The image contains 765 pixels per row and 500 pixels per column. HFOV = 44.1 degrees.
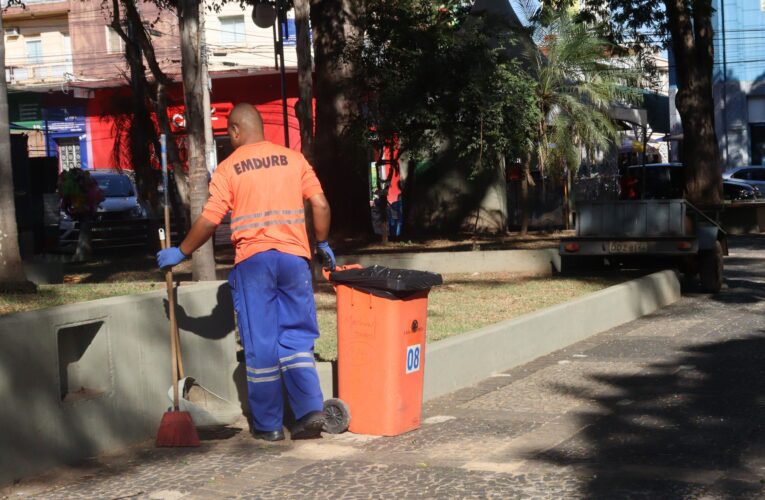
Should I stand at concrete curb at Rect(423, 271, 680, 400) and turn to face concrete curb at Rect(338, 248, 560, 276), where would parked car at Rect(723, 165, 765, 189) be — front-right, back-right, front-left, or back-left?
front-right

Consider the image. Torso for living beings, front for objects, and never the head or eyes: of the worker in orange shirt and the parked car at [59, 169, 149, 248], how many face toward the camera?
1

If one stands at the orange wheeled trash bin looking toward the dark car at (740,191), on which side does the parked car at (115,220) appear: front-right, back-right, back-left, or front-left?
front-left

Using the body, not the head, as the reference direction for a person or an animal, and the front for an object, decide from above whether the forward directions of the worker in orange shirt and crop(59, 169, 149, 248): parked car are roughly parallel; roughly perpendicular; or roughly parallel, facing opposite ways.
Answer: roughly parallel, facing opposite ways

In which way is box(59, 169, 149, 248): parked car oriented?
toward the camera

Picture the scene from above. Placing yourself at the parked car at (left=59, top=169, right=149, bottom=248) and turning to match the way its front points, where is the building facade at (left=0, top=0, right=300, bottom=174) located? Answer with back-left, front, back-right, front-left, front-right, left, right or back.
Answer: back

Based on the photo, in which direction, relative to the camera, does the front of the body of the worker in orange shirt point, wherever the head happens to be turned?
away from the camera

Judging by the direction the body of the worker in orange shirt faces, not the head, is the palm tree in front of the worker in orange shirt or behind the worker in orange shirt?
in front

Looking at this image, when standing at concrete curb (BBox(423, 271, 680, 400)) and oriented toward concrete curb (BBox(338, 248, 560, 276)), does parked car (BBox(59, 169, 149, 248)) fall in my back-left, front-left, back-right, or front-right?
front-left

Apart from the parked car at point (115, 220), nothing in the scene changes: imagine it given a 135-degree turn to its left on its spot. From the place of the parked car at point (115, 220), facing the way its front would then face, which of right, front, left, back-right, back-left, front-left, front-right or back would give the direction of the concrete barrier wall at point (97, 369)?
back-right

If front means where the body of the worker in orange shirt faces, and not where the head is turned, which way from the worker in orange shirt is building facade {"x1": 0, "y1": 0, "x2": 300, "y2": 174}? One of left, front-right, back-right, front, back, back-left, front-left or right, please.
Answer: front

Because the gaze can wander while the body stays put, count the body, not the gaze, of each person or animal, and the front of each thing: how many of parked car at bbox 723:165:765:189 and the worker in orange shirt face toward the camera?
0

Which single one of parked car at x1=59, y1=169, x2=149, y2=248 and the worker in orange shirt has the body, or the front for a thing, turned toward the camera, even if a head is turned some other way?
the parked car
